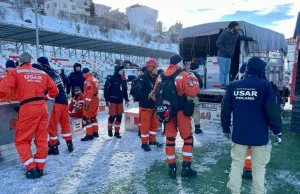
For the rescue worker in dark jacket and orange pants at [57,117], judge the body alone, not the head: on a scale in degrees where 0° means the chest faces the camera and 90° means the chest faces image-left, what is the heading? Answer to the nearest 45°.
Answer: approximately 135°

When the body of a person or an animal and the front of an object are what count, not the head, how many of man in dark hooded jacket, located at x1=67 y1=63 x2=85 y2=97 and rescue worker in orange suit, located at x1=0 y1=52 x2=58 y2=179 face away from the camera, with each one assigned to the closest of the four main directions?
1

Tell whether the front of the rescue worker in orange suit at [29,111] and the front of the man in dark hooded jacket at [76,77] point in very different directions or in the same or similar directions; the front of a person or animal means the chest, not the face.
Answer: very different directions

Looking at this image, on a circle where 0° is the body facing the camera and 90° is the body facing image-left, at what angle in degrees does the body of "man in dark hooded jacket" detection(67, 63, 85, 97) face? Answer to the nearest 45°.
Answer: approximately 0°

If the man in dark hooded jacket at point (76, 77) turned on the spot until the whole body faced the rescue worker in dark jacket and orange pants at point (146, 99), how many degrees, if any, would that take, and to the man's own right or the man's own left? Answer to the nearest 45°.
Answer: approximately 45° to the man's own left

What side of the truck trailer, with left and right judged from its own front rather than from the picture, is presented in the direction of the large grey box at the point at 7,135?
back

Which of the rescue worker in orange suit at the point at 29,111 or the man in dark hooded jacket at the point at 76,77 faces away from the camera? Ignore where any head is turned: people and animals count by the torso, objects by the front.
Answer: the rescue worker in orange suit

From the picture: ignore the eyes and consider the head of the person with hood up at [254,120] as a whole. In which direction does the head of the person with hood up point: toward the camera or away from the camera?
away from the camera
